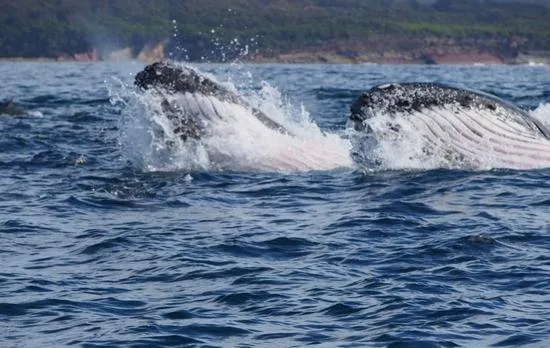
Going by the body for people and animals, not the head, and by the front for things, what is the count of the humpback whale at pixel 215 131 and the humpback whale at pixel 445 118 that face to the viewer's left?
2

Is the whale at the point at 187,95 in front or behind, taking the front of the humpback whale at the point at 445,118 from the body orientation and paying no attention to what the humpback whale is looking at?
in front

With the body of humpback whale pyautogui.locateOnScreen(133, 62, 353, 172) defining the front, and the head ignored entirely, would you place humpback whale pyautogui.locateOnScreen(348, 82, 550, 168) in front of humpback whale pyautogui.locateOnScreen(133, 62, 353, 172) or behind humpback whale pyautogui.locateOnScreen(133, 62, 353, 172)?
behind

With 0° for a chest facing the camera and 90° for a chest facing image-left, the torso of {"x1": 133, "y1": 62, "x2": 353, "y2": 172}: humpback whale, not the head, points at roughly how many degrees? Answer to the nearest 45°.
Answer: approximately 90°

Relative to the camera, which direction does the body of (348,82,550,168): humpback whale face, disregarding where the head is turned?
to the viewer's left

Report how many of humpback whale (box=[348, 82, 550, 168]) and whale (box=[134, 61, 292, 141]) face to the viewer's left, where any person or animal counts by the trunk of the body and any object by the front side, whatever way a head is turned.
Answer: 2

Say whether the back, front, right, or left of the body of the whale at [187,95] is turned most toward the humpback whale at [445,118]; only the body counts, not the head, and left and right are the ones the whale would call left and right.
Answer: back

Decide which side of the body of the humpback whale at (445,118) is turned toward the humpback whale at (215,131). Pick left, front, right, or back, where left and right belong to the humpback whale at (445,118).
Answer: front
